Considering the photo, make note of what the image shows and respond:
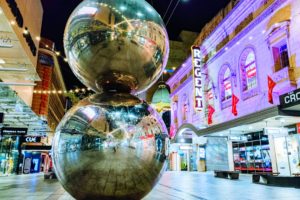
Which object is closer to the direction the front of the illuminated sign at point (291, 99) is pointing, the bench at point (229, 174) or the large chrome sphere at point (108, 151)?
the large chrome sphere

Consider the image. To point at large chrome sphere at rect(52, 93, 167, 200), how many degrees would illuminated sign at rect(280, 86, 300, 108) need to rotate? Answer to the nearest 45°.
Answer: approximately 45° to its left

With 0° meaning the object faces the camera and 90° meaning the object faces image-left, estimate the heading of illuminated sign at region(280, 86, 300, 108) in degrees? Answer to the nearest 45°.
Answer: approximately 45°
